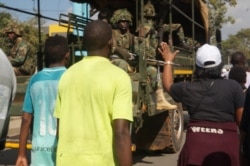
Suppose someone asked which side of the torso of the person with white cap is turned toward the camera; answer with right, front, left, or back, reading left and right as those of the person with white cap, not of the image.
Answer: back

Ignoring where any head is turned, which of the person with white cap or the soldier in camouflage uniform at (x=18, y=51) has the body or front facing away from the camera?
the person with white cap

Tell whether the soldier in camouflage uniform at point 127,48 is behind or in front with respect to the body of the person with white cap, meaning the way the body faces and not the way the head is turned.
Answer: in front

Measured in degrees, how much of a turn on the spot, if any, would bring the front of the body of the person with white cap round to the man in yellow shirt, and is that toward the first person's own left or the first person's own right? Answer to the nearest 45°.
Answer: approximately 135° to the first person's own left

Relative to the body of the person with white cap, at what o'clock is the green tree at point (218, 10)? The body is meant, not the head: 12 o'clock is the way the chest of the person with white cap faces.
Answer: The green tree is roughly at 12 o'clock from the person with white cap.

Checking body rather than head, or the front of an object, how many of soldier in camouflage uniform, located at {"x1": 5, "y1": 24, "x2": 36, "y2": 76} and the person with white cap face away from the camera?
1

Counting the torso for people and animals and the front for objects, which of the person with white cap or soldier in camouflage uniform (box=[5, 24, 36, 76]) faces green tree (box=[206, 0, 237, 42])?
the person with white cap

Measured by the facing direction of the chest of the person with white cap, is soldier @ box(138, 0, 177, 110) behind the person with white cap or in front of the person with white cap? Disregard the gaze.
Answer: in front

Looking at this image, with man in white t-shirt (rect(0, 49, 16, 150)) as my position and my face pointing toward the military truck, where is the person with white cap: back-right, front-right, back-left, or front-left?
front-right

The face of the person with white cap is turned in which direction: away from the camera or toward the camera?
away from the camera

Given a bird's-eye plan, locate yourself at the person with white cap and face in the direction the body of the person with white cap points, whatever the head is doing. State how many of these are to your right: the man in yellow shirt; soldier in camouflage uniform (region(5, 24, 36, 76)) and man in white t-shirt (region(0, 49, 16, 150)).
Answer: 0

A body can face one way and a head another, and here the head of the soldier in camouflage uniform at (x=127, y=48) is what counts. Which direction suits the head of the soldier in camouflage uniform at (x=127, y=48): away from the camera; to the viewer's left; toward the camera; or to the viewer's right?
toward the camera
